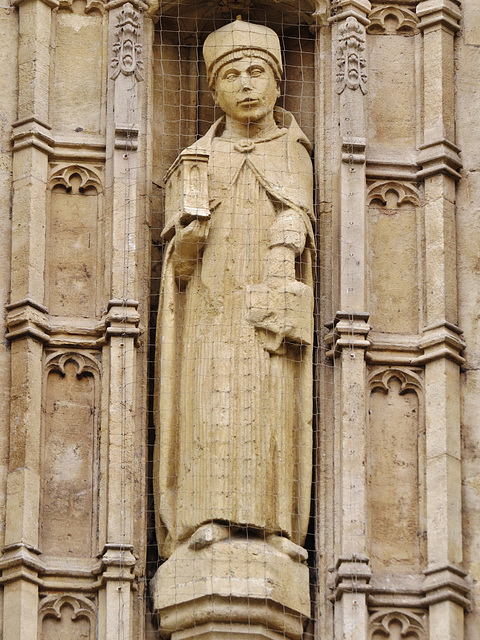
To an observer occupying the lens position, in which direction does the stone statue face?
facing the viewer
